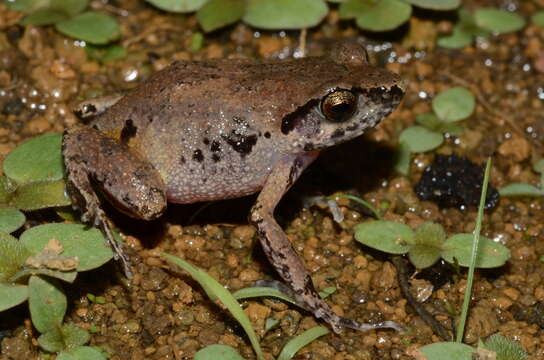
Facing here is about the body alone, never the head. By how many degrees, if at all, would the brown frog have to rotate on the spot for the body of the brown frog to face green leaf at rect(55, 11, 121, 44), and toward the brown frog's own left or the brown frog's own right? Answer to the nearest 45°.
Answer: approximately 135° to the brown frog's own left

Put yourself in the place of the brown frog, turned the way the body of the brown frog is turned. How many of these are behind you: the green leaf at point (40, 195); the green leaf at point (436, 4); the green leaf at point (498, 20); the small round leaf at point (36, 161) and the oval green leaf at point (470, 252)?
2

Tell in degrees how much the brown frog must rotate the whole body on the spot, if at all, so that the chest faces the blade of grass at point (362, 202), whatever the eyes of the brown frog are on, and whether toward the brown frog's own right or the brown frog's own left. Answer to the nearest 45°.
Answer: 0° — it already faces it

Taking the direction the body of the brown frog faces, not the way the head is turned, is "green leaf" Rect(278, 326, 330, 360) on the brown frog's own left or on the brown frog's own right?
on the brown frog's own right

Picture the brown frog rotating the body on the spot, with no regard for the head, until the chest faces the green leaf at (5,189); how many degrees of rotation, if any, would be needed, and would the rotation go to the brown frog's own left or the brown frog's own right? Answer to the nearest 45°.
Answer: approximately 180°

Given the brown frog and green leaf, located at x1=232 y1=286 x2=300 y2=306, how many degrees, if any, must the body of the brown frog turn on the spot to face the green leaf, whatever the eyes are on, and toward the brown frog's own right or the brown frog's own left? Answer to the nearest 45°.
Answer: approximately 90° to the brown frog's own right

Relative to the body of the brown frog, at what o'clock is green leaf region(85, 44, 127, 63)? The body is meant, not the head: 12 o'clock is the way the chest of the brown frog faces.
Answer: The green leaf is roughly at 8 o'clock from the brown frog.

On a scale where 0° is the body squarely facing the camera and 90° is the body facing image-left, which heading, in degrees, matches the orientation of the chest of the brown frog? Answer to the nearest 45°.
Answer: approximately 270°

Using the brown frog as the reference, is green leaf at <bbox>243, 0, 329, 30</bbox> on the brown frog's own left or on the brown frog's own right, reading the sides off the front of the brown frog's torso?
on the brown frog's own left

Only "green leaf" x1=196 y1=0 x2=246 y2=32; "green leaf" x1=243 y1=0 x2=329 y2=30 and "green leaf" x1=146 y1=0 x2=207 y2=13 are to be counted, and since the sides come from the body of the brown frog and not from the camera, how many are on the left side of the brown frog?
3

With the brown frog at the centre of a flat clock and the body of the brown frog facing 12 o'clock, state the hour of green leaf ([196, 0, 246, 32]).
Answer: The green leaf is roughly at 9 o'clock from the brown frog.

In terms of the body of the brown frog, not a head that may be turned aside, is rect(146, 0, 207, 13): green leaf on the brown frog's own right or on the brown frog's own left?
on the brown frog's own left

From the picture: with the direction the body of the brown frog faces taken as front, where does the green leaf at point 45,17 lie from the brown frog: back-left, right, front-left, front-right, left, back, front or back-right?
back-left

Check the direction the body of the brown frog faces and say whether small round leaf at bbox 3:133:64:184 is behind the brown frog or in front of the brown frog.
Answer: behind
